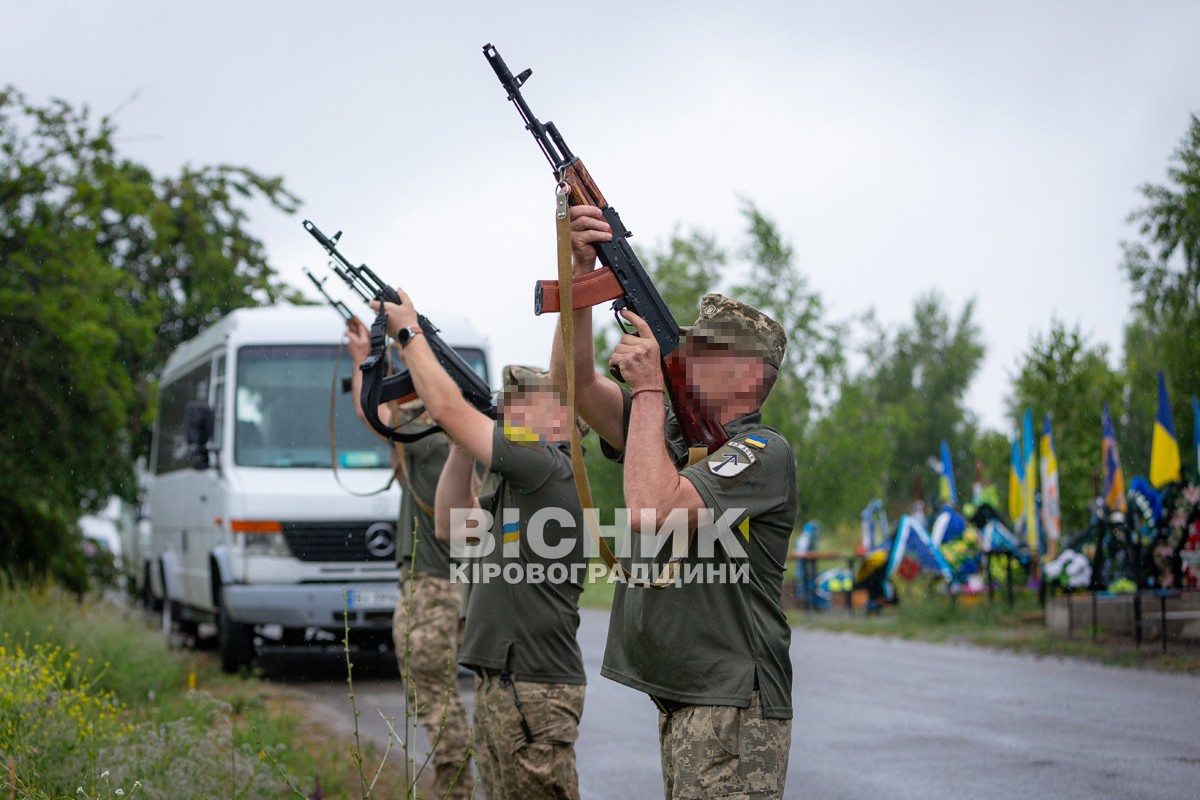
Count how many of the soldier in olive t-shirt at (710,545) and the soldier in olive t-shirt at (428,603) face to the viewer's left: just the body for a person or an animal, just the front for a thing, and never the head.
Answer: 2

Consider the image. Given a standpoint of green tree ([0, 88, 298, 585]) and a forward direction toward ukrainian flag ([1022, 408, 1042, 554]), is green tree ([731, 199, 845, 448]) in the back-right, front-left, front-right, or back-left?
front-left

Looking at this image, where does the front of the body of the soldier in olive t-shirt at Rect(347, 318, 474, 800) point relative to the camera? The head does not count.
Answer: to the viewer's left

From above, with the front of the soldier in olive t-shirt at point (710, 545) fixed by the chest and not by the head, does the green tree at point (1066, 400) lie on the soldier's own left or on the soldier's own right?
on the soldier's own right

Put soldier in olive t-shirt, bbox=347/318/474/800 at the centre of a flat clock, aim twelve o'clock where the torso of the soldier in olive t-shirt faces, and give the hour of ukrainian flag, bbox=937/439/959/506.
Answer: The ukrainian flag is roughly at 4 o'clock from the soldier in olive t-shirt.

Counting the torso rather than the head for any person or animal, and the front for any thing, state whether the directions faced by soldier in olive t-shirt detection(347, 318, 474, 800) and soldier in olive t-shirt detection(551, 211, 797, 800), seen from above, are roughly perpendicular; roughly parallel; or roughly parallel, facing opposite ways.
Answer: roughly parallel

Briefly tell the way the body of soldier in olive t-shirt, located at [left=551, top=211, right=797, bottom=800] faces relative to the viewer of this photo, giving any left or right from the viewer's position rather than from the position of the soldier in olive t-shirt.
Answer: facing to the left of the viewer

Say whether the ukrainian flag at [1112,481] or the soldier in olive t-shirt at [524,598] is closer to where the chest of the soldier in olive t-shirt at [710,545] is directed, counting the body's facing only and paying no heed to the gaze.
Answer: the soldier in olive t-shirt

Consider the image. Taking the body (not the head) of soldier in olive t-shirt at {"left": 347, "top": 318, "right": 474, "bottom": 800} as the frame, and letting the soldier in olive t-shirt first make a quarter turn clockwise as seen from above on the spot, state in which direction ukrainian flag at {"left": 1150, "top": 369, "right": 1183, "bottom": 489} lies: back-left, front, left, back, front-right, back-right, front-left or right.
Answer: front-right

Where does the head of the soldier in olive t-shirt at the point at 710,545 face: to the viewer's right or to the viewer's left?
to the viewer's left
